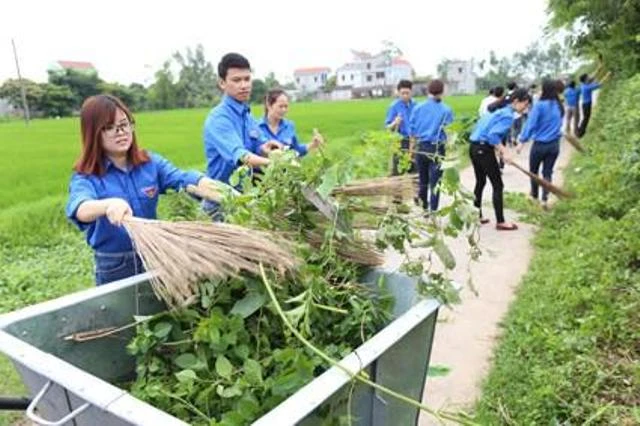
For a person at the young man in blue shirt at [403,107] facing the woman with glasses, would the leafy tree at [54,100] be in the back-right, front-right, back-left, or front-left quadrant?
back-right

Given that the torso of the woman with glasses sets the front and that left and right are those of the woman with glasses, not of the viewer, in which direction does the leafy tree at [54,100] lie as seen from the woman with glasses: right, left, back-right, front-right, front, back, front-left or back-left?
back-left

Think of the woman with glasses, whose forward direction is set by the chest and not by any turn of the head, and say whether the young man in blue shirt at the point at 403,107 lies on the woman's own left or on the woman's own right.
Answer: on the woman's own left

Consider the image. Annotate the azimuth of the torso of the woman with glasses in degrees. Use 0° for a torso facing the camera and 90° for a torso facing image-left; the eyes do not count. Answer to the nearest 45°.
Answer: approximately 315°

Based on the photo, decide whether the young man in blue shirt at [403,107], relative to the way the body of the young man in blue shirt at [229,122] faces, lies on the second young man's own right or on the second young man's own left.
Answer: on the second young man's own left

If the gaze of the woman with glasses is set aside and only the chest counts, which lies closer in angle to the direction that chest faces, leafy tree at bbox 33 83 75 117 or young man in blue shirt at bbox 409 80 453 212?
the young man in blue shirt

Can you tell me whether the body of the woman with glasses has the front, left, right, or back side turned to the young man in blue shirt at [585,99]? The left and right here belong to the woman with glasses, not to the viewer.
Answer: left

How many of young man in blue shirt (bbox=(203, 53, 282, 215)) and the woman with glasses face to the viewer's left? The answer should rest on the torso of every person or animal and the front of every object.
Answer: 0

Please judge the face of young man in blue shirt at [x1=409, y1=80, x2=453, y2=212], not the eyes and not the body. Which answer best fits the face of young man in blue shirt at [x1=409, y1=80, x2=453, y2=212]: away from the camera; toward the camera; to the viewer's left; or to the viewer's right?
away from the camera

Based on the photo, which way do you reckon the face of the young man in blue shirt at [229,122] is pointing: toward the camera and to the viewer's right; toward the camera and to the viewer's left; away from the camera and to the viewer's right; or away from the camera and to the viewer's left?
toward the camera and to the viewer's right

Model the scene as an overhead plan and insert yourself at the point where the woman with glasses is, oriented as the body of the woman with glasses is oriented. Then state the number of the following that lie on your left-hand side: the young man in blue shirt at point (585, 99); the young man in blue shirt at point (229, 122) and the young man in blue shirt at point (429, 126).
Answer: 3
